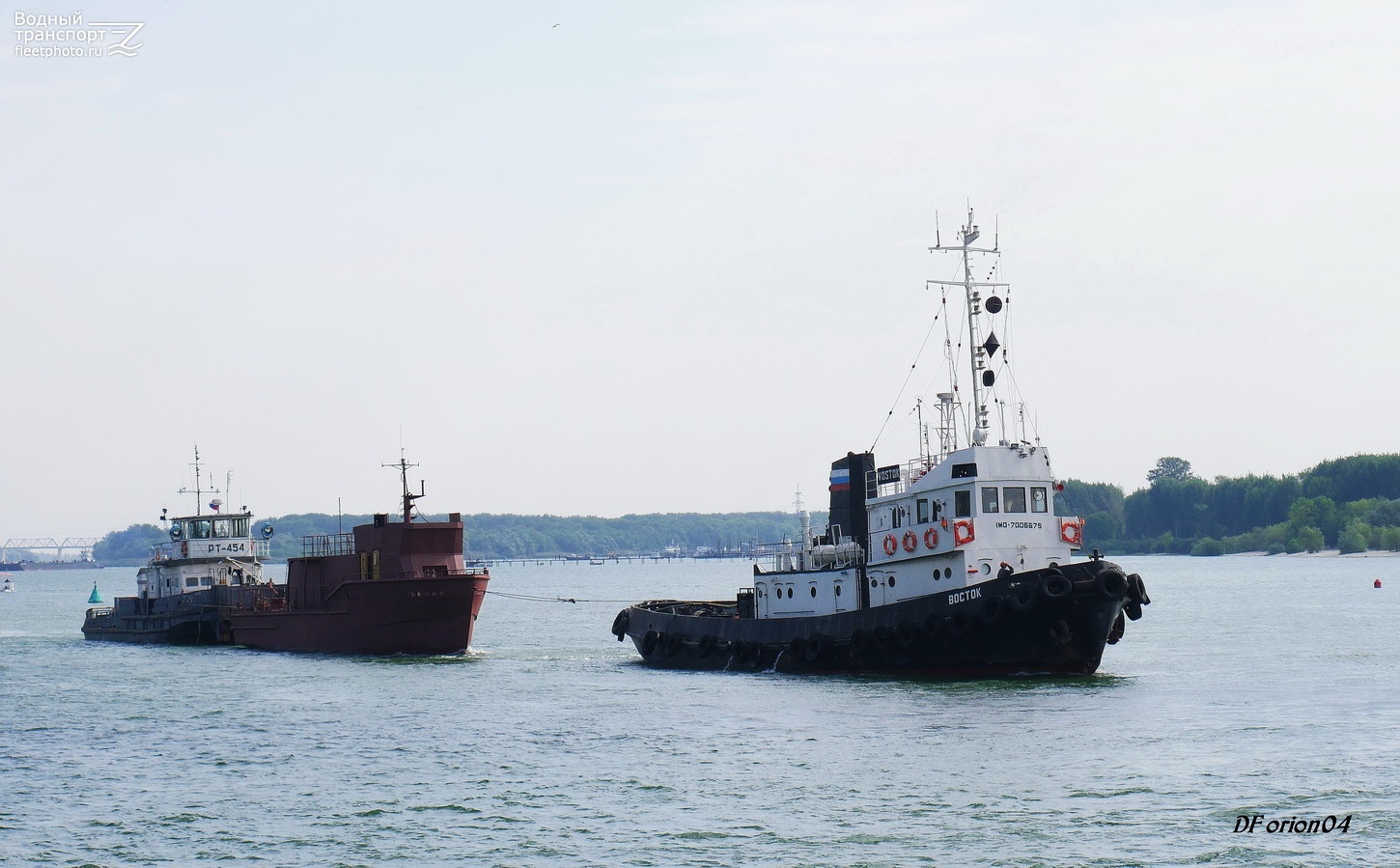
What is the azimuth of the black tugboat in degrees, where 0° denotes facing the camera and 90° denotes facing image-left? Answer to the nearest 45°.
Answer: approximately 315°
